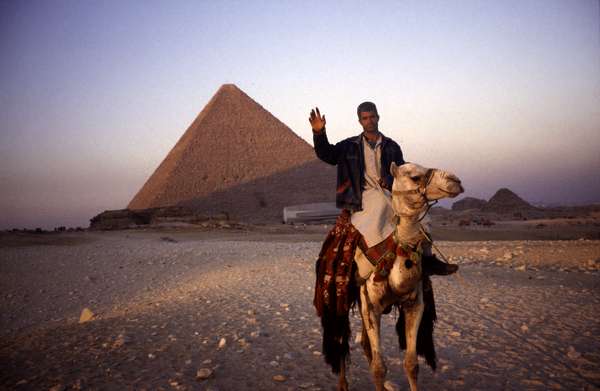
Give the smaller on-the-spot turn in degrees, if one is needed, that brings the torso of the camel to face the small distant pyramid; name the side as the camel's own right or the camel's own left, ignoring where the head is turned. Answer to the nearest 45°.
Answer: approximately 135° to the camel's own left

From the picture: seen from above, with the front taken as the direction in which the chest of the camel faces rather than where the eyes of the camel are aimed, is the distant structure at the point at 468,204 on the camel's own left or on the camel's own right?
on the camel's own left

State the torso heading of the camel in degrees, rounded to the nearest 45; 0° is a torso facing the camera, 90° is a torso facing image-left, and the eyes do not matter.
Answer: approximately 315°
